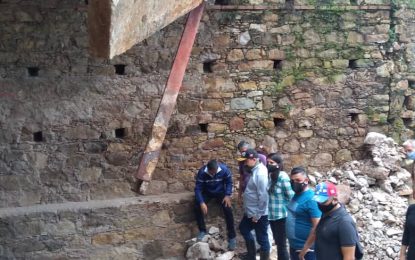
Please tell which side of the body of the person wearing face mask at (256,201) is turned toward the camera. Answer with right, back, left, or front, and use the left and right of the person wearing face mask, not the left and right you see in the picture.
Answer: left

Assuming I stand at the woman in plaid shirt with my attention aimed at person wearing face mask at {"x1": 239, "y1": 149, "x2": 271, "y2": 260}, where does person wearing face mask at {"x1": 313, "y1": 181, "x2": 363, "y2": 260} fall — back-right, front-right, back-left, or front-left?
back-left

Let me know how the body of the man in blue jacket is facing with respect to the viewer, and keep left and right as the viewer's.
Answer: facing the viewer

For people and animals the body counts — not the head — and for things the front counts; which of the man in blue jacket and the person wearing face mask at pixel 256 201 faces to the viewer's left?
the person wearing face mask

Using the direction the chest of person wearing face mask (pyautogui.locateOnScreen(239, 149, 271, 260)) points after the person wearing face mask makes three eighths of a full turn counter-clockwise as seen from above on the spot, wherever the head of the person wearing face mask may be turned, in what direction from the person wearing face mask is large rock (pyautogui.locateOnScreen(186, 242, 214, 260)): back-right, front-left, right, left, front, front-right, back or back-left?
back

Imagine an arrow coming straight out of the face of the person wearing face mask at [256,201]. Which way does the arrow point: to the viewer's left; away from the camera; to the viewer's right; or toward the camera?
to the viewer's left

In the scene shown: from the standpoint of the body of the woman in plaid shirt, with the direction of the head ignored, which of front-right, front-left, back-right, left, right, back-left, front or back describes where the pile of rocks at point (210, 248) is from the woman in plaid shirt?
right

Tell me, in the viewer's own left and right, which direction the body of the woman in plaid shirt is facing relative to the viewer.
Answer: facing the viewer and to the left of the viewer

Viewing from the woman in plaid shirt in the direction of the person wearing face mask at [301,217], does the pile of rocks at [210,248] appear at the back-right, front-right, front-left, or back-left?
back-right

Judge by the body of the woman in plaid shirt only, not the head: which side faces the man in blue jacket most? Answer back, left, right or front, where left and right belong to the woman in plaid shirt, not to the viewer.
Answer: right

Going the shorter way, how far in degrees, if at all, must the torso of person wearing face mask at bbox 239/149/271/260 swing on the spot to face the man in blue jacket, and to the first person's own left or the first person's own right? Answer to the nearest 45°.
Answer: approximately 45° to the first person's own right

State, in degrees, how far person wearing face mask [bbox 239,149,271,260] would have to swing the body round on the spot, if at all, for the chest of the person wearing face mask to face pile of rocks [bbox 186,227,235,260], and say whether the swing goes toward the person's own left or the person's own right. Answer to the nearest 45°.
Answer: approximately 45° to the person's own right

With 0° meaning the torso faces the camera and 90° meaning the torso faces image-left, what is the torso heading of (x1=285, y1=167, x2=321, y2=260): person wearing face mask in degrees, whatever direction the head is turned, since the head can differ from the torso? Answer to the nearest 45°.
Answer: approximately 45°

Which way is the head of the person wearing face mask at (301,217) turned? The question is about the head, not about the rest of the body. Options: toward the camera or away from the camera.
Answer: toward the camera
